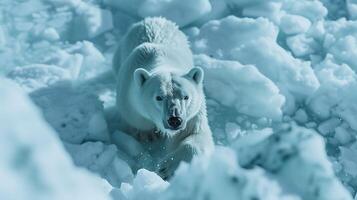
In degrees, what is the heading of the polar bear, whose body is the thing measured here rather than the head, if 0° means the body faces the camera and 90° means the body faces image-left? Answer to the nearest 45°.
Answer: approximately 0°

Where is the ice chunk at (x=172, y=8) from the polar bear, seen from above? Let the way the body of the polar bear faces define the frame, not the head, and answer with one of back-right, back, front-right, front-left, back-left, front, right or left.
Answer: back

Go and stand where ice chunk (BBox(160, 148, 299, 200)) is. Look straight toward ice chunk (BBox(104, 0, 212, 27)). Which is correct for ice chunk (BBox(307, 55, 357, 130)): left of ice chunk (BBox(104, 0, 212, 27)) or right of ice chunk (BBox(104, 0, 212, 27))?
right

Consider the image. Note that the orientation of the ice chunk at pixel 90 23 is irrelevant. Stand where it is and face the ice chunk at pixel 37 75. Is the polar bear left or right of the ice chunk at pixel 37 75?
left

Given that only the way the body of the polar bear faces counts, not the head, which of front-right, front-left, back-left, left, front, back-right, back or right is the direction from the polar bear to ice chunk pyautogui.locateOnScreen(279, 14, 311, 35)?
back-left

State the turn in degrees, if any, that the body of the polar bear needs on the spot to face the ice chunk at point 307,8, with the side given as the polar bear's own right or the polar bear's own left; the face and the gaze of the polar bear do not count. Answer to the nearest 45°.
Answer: approximately 135° to the polar bear's own left

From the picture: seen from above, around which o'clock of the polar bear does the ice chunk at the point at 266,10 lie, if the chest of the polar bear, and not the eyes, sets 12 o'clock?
The ice chunk is roughly at 7 o'clock from the polar bear.

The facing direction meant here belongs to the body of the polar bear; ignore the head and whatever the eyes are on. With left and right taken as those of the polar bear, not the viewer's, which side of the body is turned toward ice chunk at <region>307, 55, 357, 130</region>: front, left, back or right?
left
